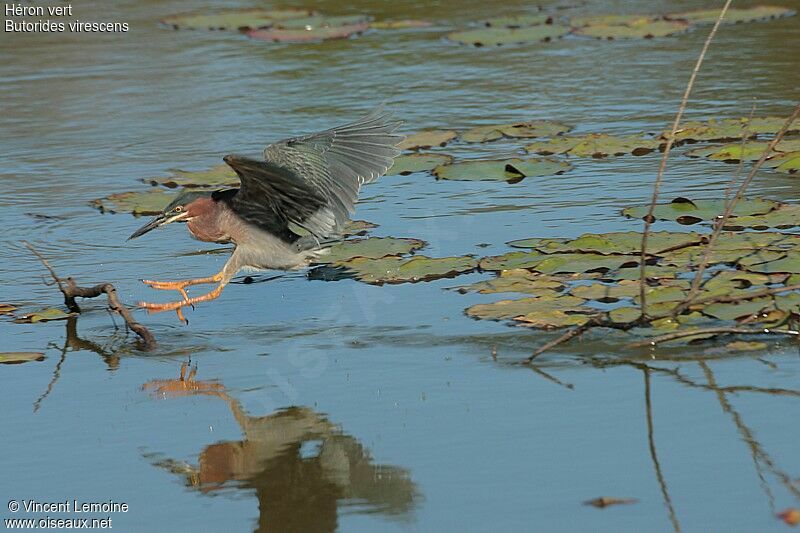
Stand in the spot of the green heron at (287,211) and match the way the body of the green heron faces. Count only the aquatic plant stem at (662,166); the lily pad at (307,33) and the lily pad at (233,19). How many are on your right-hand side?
2

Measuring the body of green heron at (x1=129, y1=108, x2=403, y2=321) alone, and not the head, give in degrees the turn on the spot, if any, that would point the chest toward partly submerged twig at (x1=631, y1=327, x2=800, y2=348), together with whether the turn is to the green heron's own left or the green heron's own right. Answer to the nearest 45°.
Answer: approximately 135° to the green heron's own left

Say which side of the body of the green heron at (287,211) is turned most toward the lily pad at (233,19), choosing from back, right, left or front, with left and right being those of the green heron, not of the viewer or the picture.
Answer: right

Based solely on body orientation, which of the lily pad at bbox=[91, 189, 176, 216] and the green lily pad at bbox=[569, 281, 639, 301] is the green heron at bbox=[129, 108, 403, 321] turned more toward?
the lily pad

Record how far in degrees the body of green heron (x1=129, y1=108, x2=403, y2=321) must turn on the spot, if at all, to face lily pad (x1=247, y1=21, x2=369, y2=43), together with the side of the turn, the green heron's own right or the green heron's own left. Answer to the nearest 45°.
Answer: approximately 90° to the green heron's own right

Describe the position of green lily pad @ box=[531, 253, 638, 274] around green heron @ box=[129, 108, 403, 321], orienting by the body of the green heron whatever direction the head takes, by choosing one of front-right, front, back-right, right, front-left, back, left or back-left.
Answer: back

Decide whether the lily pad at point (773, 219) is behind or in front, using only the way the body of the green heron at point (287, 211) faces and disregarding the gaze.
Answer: behind

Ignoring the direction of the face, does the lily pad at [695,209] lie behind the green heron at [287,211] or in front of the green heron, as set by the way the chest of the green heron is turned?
behind

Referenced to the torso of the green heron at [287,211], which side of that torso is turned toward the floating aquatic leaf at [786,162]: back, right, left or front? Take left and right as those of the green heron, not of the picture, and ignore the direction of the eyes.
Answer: back

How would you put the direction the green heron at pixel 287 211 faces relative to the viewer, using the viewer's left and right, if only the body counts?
facing to the left of the viewer
